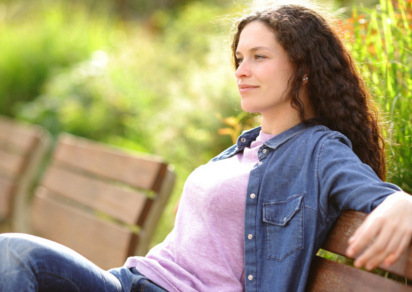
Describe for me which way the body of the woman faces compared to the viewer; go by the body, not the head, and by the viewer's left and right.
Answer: facing the viewer and to the left of the viewer
